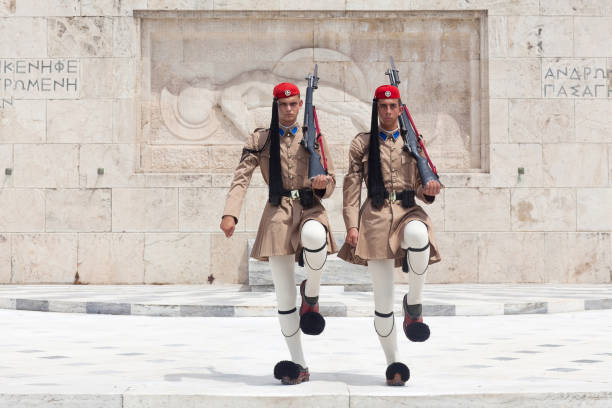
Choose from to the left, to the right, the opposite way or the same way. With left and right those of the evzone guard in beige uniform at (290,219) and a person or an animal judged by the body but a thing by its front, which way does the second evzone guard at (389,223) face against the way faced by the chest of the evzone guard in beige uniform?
the same way

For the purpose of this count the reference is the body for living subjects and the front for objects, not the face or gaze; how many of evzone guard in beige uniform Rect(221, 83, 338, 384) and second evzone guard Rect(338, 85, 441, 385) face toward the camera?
2

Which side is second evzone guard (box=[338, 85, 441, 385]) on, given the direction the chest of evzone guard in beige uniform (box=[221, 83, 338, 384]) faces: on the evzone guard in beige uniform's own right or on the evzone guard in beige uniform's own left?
on the evzone guard in beige uniform's own left

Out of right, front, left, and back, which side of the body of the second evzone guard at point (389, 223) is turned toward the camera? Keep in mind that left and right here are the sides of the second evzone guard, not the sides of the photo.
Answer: front

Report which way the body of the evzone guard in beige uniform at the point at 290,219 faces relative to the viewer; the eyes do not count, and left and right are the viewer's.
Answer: facing the viewer

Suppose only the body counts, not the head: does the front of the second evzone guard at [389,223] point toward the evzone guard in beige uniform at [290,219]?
no
